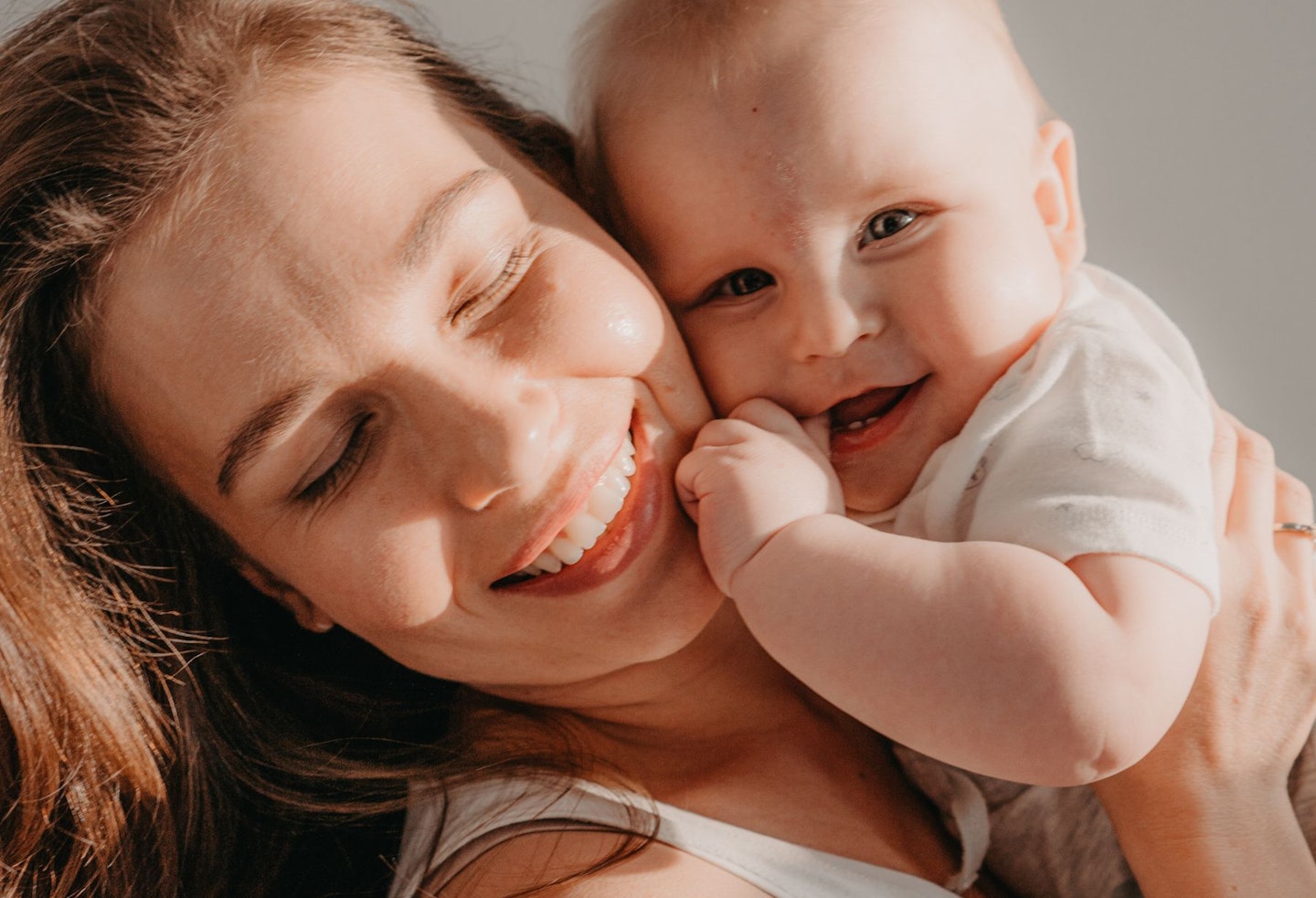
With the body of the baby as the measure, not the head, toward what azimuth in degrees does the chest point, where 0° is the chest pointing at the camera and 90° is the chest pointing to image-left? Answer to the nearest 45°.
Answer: approximately 45°

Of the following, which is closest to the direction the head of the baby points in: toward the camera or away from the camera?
toward the camera
